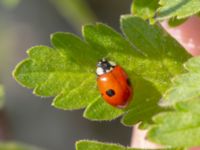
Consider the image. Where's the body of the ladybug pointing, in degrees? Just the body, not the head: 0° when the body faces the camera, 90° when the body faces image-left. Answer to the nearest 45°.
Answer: approximately 135°

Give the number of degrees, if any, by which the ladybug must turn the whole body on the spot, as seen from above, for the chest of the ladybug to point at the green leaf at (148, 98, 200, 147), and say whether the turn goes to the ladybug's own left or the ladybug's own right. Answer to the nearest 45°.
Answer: approximately 180°

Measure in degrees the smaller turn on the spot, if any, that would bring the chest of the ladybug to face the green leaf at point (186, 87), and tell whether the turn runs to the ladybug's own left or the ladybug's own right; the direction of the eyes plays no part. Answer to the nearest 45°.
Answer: approximately 180°
